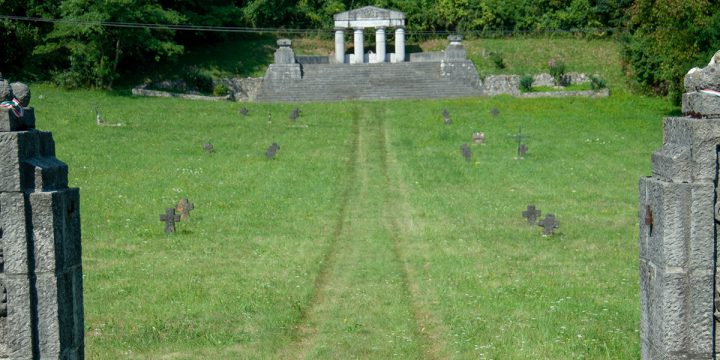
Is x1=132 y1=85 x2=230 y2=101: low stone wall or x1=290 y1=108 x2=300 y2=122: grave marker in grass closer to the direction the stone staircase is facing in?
the grave marker in grass

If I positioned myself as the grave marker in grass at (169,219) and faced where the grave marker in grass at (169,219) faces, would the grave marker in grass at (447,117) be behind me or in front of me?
behind

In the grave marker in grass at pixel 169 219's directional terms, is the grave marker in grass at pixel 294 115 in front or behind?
behind

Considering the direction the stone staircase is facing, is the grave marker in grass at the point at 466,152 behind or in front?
in front

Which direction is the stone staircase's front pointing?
toward the camera

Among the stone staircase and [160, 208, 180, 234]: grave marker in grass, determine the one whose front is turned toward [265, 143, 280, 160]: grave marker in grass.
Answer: the stone staircase

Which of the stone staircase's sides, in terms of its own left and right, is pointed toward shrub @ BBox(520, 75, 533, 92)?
left

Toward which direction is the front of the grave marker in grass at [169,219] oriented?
toward the camera

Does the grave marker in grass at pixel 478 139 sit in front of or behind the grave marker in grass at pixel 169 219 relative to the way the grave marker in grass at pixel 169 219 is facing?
behind

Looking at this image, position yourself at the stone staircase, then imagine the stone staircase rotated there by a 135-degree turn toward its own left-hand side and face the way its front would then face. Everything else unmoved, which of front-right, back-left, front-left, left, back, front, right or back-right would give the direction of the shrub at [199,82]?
back-left

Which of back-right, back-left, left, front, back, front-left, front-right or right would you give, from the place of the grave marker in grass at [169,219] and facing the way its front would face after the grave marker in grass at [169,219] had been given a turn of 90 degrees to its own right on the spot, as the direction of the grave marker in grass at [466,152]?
back-right

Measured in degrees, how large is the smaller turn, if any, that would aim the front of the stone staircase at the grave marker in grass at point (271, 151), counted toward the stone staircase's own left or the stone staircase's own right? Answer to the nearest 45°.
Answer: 0° — it already faces it

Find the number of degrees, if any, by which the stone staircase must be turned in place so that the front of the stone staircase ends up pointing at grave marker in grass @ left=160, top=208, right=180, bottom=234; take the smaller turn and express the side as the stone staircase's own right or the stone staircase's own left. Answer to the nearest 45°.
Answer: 0° — it already faces it

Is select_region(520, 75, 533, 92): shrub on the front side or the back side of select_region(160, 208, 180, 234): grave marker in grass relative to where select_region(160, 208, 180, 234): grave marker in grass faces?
on the back side

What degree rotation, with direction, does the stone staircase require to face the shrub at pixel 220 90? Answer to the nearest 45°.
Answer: approximately 90° to its right
